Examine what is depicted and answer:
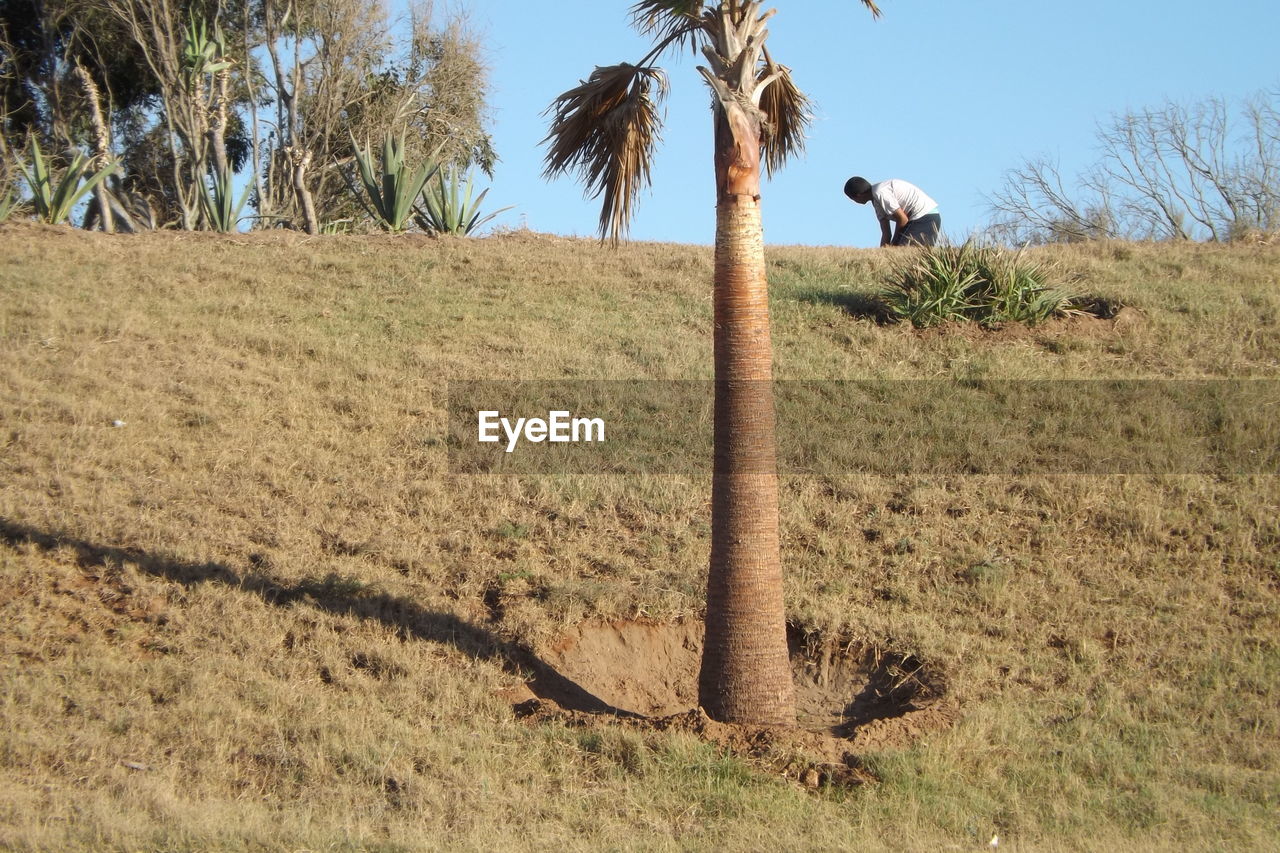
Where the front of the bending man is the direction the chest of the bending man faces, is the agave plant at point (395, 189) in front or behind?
in front

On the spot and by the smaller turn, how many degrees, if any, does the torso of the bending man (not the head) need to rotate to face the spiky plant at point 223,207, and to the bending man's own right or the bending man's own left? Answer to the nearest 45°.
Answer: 0° — they already face it

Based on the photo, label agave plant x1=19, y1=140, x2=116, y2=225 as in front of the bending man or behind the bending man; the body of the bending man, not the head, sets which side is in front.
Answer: in front

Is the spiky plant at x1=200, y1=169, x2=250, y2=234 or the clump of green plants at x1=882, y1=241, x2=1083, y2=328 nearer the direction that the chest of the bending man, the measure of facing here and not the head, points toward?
the spiky plant

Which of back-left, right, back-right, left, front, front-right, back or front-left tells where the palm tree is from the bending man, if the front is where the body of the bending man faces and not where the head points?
left

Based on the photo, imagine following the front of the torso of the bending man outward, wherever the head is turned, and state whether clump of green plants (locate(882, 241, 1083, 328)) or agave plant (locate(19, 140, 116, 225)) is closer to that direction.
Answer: the agave plant

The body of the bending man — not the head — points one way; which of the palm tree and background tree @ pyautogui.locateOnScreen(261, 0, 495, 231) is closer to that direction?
the background tree

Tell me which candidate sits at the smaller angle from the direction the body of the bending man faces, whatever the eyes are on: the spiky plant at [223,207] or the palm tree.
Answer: the spiky plant

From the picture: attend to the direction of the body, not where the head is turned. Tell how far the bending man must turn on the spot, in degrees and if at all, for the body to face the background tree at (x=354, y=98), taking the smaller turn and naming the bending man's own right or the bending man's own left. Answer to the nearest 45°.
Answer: approximately 45° to the bending man's own right

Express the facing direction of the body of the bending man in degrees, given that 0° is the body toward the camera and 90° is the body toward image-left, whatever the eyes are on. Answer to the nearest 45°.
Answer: approximately 90°
